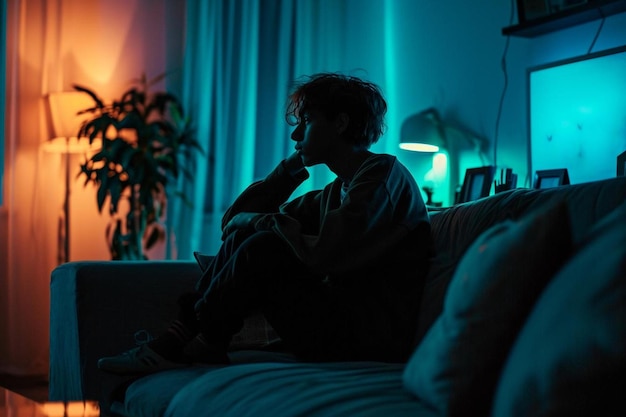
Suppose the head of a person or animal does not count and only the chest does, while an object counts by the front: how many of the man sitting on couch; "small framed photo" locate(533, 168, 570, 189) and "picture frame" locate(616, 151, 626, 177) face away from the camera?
0

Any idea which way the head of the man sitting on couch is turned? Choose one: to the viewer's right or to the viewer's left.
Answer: to the viewer's left

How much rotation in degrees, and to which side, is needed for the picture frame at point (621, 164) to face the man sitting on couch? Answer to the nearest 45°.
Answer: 0° — it already faces them

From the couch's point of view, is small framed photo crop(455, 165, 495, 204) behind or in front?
behind

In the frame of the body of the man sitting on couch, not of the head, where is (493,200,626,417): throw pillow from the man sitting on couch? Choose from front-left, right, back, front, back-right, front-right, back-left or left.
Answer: left

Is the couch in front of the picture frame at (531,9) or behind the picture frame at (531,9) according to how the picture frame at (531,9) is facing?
in front

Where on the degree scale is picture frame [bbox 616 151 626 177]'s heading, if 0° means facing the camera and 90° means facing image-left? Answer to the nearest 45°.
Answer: approximately 45°

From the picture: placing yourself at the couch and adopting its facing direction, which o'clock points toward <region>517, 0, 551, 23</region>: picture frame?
The picture frame is roughly at 5 o'clock from the couch.

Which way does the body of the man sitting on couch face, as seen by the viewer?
to the viewer's left

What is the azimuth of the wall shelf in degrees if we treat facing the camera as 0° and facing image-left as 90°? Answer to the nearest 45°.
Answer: approximately 45°
